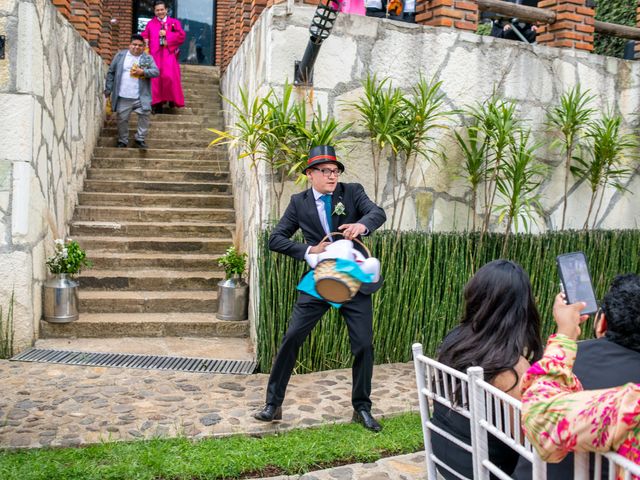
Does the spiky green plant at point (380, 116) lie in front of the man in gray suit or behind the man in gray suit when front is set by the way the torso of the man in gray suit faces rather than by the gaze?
in front

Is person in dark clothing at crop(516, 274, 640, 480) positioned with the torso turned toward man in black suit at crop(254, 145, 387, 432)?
yes

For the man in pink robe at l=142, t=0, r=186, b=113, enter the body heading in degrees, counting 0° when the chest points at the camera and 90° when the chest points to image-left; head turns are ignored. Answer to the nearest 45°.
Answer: approximately 0°

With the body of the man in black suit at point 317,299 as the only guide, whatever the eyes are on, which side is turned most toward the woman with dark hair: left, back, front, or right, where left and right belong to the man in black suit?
front

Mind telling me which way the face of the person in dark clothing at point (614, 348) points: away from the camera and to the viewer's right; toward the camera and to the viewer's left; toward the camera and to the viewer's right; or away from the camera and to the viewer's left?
away from the camera and to the viewer's left

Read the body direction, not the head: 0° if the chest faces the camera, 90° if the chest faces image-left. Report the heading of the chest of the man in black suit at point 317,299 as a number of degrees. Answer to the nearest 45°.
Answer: approximately 0°
